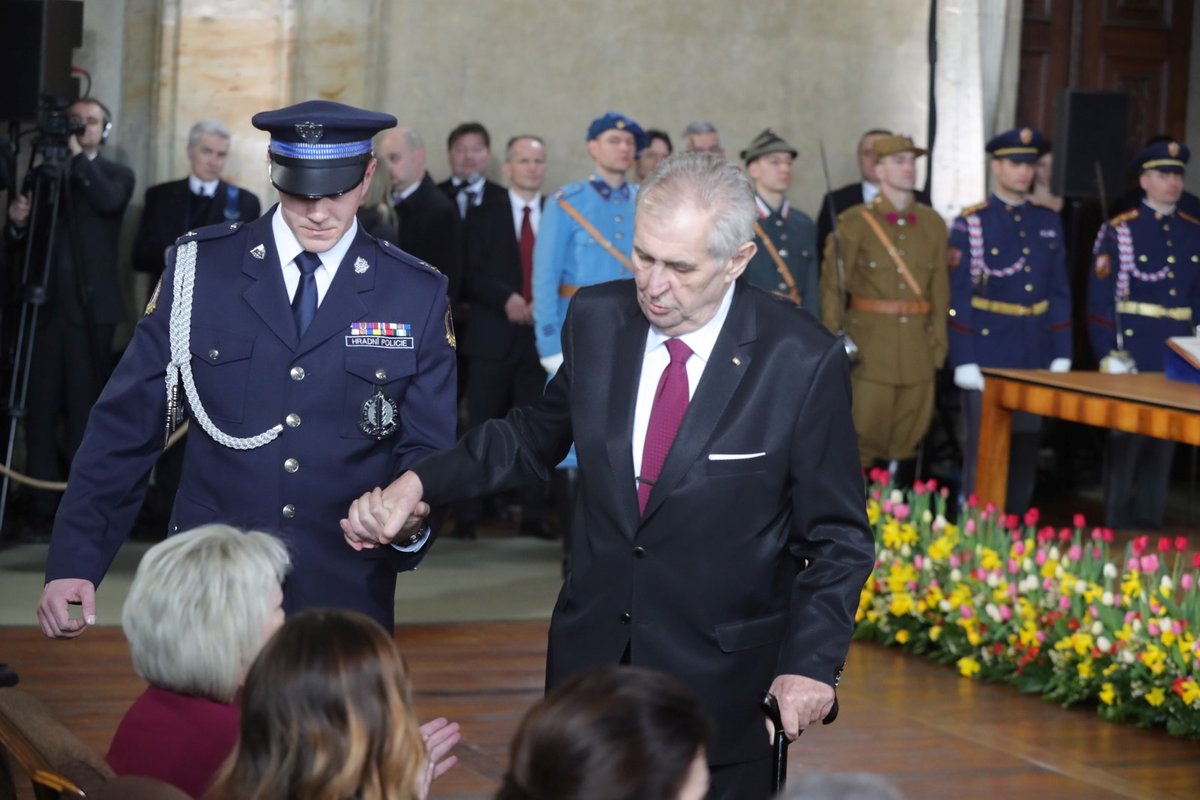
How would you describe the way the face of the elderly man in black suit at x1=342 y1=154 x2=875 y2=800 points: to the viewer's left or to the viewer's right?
to the viewer's left

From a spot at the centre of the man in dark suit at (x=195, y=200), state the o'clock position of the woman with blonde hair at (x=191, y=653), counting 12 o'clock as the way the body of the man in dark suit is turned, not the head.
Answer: The woman with blonde hair is roughly at 12 o'clock from the man in dark suit.

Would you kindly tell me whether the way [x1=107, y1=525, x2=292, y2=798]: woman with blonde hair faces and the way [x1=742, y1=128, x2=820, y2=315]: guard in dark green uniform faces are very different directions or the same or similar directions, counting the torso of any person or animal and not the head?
very different directions

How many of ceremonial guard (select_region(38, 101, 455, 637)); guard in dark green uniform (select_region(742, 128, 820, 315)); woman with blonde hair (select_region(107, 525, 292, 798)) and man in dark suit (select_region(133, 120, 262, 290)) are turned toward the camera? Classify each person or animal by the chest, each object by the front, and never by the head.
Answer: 3

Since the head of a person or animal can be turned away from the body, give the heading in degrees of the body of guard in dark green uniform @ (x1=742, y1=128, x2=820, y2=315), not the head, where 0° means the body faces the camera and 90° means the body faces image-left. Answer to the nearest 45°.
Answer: approximately 0°

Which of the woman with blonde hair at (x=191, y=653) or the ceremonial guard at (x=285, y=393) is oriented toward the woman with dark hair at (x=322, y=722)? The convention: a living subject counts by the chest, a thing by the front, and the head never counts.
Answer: the ceremonial guard

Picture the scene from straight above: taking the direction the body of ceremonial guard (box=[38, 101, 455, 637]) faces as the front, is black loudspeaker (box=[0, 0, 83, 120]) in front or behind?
behind

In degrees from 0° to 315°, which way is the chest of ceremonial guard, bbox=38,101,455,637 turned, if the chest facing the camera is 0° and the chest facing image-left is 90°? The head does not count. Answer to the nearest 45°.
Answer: approximately 0°

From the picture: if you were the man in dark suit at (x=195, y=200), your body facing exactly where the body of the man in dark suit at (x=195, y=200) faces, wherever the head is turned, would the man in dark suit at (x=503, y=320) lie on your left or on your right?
on your left

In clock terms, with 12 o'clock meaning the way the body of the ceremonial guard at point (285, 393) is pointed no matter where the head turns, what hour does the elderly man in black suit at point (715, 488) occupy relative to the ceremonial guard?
The elderly man in black suit is roughly at 10 o'clock from the ceremonial guard.
